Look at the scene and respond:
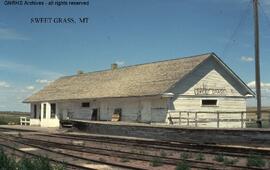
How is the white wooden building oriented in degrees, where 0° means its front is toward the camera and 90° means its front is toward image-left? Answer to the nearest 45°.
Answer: approximately 45°
